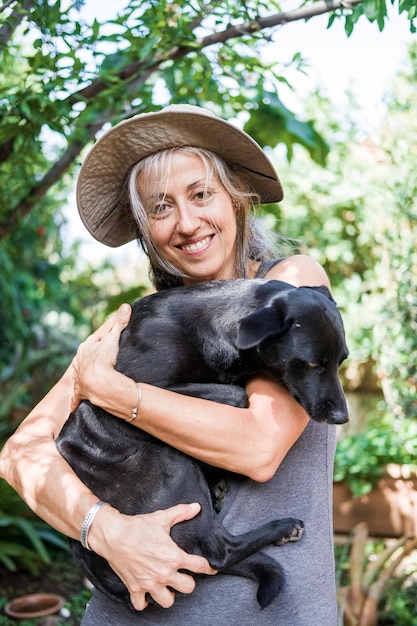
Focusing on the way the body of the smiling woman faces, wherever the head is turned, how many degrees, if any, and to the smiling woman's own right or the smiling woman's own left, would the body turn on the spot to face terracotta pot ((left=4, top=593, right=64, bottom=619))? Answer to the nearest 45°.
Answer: approximately 135° to the smiling woman's own right

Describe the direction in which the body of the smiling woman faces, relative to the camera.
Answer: toward the camera

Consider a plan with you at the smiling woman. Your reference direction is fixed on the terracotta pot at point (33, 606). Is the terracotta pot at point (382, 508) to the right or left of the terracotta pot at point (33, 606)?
right

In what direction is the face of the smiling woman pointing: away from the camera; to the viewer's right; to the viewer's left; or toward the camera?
toward the camera

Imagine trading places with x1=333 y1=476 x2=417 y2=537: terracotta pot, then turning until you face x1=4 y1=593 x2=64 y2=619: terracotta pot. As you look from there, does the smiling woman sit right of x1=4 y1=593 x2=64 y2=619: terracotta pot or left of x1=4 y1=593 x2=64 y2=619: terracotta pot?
left

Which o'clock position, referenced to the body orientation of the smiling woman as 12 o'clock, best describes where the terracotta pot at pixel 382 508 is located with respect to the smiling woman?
The terracotta pot is roughly at 7 o'clock from the smiling woman.
